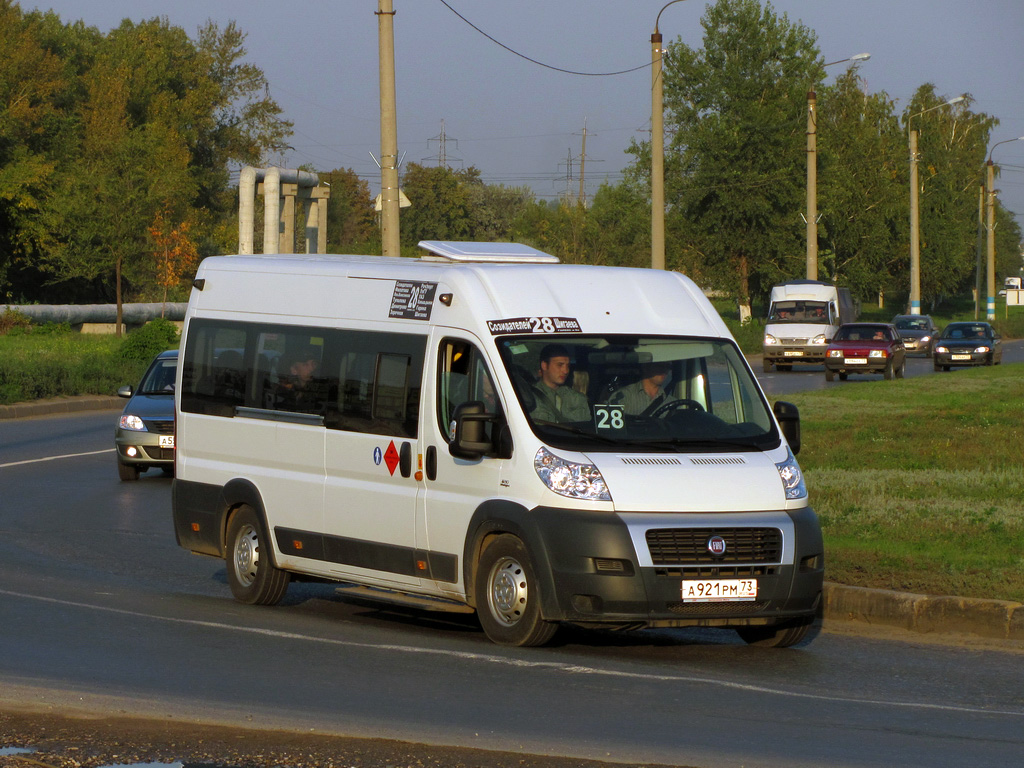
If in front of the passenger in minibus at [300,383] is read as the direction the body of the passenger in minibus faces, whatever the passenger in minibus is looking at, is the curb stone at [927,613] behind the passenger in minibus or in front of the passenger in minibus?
in front

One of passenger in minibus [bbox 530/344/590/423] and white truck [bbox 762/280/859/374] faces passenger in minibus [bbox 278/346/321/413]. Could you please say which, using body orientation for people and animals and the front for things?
the white truck

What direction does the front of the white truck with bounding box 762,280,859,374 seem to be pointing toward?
toward the camera

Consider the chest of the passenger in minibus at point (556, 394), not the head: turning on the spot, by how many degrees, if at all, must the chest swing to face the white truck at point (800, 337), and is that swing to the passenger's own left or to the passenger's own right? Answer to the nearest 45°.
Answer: approximately 135° to the passenger's own left

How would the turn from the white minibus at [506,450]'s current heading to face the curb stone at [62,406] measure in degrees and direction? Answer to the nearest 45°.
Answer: approximately 180°

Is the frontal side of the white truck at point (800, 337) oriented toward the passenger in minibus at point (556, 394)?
yes

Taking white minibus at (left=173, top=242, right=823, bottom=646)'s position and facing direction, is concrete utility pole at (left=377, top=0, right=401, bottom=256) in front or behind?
behind

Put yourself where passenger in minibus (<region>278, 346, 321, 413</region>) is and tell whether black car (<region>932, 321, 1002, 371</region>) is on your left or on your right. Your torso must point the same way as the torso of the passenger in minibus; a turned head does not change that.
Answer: on your left

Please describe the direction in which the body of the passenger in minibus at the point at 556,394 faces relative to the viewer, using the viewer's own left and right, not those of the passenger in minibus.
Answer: facing the viewer and to the right of the viewer

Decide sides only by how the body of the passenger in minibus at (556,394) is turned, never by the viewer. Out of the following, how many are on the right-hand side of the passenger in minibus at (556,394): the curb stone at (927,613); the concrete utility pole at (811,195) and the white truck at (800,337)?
0

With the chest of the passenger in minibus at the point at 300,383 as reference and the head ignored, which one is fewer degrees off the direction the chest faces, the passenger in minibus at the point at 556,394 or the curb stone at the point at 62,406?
the passenger in minibus

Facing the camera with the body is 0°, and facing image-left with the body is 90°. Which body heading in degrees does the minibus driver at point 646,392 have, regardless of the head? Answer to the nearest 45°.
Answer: approximately 315°

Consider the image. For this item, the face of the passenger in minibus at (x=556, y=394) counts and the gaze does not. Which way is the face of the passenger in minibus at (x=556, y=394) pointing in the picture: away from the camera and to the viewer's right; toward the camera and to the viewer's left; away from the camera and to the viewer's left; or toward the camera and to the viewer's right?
toward the camera and to the viewer's right

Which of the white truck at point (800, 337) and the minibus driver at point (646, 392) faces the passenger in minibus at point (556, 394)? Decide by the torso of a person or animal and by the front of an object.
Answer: the white truck

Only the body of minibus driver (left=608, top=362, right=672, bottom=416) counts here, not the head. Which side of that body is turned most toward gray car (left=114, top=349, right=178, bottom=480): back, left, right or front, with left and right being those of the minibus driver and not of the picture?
back

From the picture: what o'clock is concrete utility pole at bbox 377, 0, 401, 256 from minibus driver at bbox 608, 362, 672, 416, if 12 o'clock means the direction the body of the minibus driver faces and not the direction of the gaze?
The concrete utility pole is roughly at 7 o'clock from the minibus driver.

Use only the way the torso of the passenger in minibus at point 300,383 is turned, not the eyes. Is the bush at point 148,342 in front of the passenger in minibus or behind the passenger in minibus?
behind
